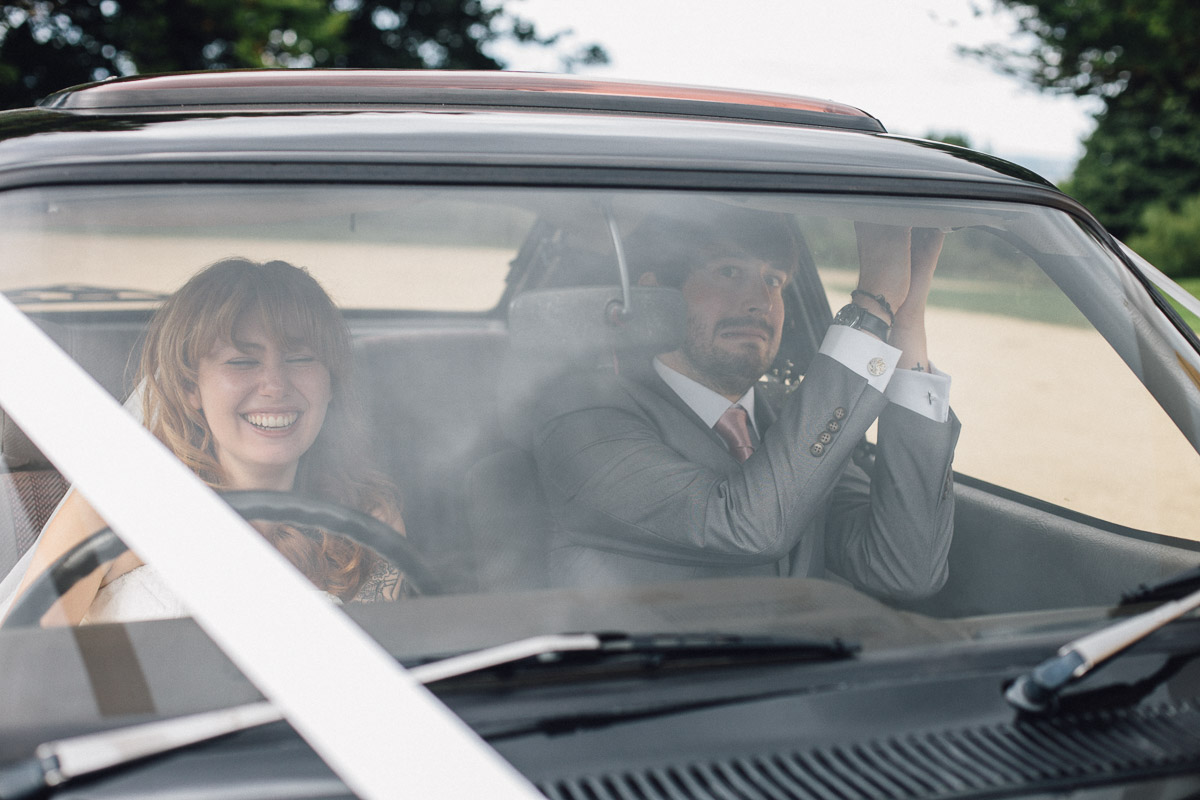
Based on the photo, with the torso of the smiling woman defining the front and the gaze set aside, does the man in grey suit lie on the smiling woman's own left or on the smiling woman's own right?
on the smiling woman's own left

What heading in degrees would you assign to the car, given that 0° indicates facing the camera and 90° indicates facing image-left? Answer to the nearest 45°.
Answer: approximately 315°

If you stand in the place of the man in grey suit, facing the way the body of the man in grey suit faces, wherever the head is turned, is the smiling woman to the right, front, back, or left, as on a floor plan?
right

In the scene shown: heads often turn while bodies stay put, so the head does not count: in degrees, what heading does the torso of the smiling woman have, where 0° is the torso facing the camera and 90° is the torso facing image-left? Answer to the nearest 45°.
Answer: approximately 0°

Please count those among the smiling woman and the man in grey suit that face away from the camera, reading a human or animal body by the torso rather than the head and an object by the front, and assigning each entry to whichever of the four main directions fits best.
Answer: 0

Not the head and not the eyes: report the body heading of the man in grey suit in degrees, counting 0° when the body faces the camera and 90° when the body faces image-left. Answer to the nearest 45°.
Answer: approximately 315°
